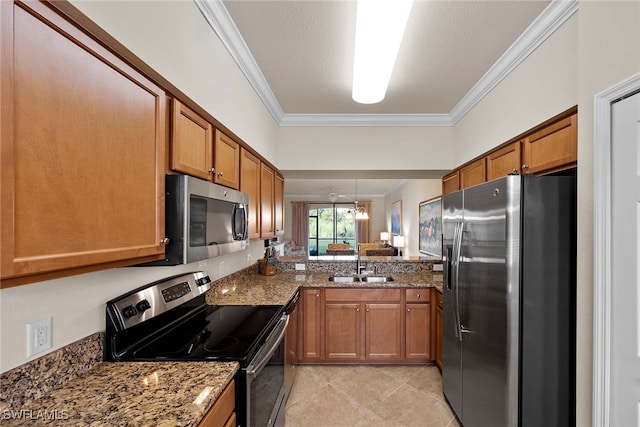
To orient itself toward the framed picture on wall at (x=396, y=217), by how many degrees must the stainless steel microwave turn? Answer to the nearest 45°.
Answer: approximately 90° to its left

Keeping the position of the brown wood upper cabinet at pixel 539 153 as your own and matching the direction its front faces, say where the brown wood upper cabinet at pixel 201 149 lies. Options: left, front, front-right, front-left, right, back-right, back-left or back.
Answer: front

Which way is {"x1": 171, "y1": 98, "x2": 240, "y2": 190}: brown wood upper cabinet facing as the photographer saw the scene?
facing the viewer and to the right of the viewer

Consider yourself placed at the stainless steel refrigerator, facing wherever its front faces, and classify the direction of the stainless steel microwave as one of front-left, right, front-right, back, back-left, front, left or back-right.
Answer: front

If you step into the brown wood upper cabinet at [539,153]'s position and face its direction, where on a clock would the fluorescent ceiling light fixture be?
The fluorescent ceiling light fixture is roughly at 12 o'clock from the brown wood upper cabinet.

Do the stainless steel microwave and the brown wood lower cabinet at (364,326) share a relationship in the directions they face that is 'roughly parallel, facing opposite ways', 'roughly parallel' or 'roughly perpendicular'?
roughly perpendicular

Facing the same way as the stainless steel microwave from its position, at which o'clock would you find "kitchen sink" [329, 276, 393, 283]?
The kitchen sink is roughly at 9 o'clock from the stainless steel microwave.

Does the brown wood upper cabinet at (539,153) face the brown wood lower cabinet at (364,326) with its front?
no

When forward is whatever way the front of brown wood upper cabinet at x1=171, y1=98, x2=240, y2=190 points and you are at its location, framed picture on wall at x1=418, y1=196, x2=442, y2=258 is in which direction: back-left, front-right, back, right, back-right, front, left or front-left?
left

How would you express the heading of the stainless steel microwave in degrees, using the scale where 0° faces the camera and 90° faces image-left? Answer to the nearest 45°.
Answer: approximately 315°

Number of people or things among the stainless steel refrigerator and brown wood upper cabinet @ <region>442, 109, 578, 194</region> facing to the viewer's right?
0

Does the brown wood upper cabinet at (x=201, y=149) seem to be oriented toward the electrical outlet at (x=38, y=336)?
no

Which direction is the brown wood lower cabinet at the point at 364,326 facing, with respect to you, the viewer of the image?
facing the viewer

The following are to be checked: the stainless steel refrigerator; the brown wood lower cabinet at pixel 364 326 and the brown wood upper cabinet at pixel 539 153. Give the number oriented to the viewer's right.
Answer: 0

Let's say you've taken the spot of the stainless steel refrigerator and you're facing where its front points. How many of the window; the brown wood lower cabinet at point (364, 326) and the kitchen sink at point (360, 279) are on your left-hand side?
0

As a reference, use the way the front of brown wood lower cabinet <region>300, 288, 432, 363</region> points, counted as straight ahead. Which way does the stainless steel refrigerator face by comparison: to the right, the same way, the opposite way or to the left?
to the right

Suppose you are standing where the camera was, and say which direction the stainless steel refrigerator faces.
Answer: facing the viewer and to the left of the viewer
